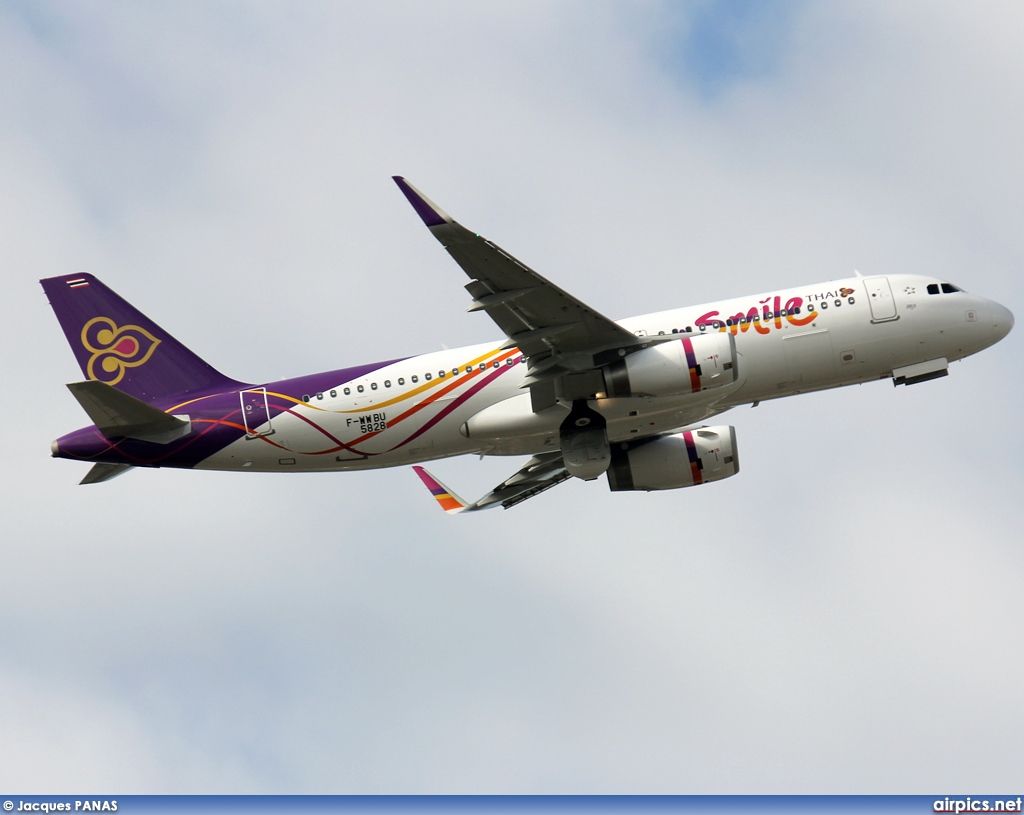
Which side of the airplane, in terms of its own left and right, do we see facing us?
right
